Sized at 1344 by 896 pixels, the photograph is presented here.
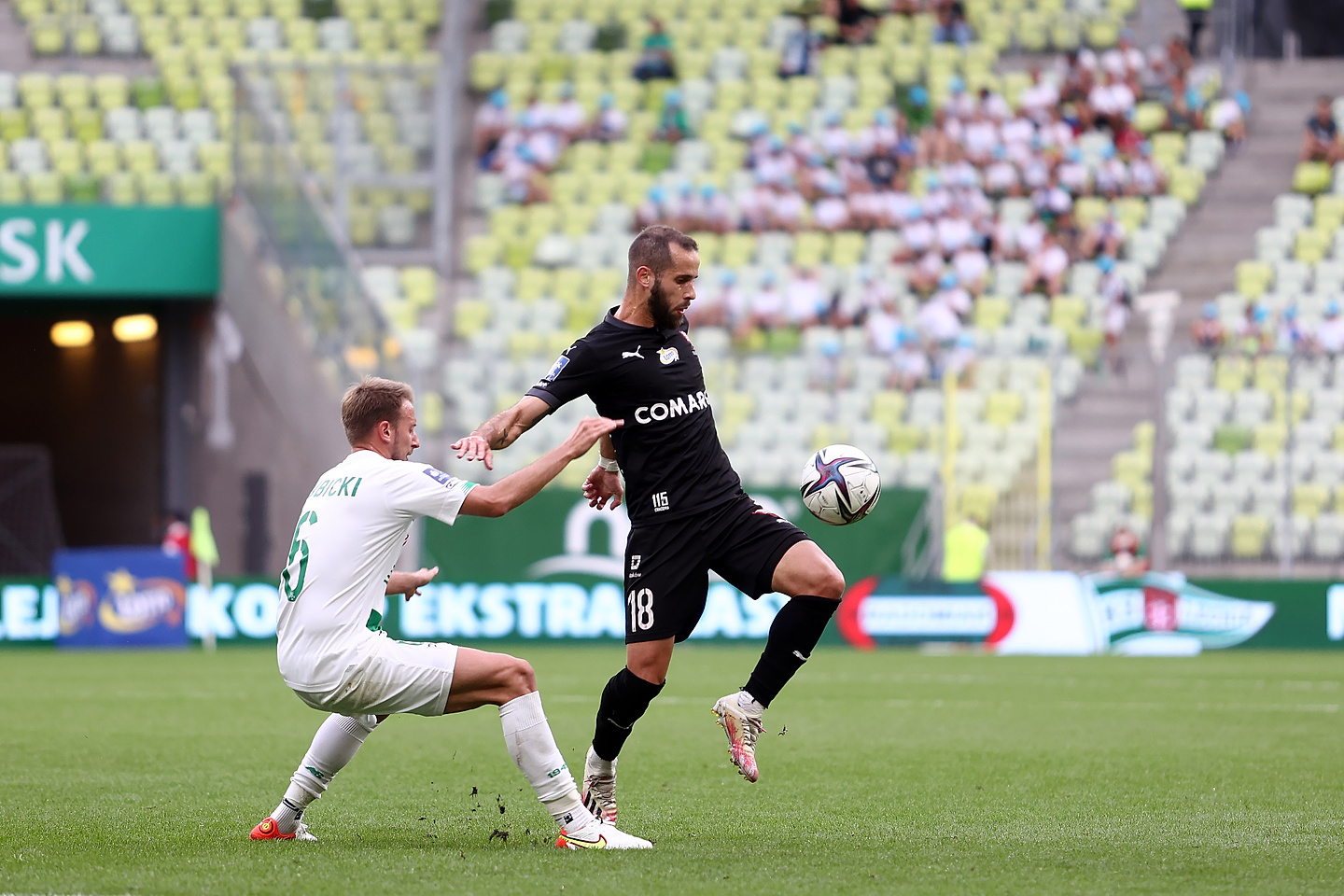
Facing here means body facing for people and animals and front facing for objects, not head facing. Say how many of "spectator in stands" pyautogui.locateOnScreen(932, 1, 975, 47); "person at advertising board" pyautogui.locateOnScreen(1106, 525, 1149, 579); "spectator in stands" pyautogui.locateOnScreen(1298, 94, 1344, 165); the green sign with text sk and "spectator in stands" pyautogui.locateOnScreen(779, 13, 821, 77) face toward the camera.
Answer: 5

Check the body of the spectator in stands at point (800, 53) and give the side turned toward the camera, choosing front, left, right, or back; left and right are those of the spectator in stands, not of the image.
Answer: front

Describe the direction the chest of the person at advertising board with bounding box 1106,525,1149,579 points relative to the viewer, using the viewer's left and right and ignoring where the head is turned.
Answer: facing the viewer

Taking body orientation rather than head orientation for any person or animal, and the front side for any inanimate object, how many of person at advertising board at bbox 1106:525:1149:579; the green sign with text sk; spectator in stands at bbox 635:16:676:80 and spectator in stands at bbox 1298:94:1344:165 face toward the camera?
4

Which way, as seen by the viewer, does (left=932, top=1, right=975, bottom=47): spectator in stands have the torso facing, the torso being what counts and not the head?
toward the camera

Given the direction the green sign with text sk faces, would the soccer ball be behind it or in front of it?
in front

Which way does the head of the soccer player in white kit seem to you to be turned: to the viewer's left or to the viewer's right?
to the viewer's right

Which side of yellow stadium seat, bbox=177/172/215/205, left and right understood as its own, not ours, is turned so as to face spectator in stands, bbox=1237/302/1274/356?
left

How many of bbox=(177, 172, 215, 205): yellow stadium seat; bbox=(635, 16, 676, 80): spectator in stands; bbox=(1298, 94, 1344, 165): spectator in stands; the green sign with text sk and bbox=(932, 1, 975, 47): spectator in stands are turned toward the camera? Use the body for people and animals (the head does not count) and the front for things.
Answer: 5

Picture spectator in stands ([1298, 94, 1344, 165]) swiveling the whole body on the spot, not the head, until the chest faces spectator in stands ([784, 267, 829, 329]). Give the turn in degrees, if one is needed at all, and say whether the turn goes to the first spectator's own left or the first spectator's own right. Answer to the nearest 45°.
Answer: approximately 45° to the first spectator's own right

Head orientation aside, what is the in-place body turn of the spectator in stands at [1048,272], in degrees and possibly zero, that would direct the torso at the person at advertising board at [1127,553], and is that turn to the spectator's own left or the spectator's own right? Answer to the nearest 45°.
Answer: approximately 45° to the spectator's own left
